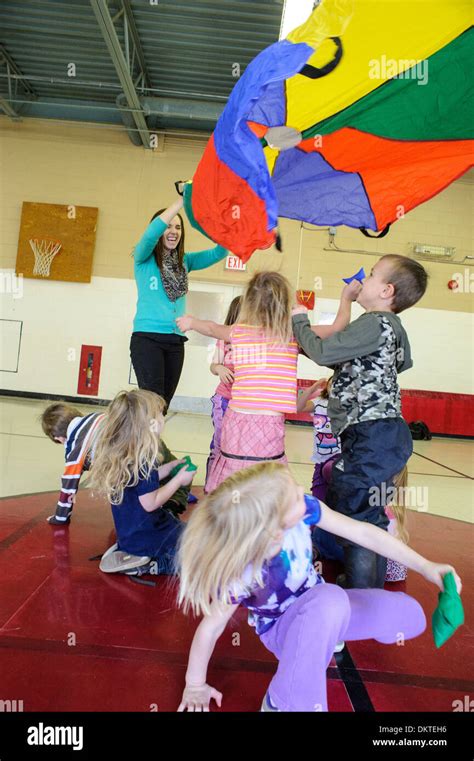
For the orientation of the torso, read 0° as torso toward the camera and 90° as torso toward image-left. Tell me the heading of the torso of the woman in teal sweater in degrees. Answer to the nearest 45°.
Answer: approximately 315°

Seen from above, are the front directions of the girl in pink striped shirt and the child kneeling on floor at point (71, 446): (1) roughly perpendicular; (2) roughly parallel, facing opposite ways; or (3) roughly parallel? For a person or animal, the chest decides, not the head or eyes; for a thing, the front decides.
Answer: roughly perpendicular

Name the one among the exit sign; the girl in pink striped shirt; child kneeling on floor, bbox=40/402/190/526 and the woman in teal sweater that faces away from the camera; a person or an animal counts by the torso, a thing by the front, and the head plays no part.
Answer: the girl in pink striped shirt

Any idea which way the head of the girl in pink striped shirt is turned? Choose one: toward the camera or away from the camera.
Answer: away from the camera

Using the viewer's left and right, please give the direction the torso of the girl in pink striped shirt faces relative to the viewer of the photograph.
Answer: facing away from the viewer

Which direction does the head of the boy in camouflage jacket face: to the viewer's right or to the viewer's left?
to the viewer's left
